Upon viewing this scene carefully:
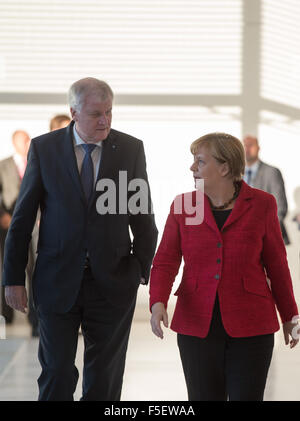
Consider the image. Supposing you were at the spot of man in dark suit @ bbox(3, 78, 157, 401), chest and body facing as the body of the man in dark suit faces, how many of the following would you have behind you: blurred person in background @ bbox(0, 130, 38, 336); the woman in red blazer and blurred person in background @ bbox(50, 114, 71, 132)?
2

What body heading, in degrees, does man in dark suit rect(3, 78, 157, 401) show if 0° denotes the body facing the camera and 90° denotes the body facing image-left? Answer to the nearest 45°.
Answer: approximately 0°

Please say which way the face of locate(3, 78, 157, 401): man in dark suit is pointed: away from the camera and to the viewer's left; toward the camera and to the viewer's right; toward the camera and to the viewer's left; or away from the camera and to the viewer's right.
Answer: toward the camera and to the viewer's right

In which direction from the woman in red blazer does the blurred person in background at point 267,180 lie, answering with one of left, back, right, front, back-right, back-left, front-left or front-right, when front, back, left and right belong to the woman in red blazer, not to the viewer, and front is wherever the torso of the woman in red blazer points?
back

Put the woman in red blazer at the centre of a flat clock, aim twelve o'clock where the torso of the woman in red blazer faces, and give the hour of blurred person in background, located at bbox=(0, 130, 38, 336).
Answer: The blurred person in background is roughly at 5 o'clock from the woman in red blazer.

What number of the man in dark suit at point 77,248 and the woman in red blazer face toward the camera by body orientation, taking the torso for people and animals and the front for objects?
2

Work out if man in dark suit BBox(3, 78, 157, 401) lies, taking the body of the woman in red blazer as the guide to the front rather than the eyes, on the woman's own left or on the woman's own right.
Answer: on the woman's own right

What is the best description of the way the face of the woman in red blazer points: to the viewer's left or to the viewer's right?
to the viewer's left

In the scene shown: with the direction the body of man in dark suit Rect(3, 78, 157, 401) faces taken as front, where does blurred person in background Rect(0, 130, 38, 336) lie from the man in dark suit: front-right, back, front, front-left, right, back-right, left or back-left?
back

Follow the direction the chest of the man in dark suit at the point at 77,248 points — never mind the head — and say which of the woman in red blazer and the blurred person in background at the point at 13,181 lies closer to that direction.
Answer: the woman in red blazer

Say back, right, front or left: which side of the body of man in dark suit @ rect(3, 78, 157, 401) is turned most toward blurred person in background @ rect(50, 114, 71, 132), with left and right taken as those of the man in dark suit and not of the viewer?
back
